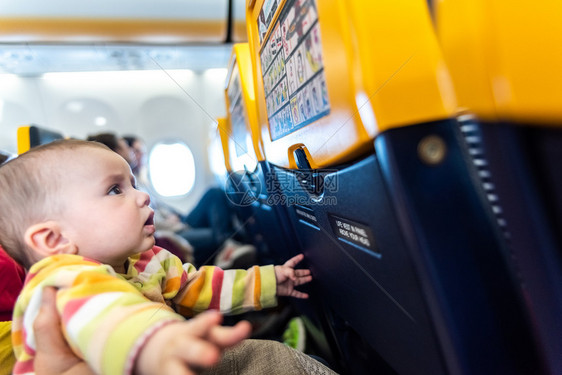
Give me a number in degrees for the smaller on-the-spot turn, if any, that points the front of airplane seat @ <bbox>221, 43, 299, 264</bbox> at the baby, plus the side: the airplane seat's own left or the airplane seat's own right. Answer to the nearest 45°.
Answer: approximately 180°

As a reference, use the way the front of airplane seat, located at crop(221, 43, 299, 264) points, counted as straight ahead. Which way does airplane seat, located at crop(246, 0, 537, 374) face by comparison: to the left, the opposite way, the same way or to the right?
the same way

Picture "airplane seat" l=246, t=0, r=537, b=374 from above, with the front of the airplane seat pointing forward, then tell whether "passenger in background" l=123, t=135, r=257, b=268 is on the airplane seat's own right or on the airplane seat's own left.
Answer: on the airplane seat's own left

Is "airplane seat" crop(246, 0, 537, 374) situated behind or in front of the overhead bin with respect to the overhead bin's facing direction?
in front

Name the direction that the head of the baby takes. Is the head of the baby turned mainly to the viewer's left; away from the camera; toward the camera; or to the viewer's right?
to the viewer's right

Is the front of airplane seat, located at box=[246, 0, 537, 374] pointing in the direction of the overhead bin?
no

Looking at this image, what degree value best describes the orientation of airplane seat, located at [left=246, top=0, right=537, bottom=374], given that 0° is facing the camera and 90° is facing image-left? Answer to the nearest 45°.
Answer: approximately 225°
